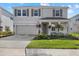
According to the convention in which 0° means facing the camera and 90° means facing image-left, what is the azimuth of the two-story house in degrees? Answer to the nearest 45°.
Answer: approximately 0°

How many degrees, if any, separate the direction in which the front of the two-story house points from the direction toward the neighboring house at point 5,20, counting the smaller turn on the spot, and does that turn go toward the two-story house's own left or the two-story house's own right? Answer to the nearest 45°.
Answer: approximately 90° to the two-story house's own right
